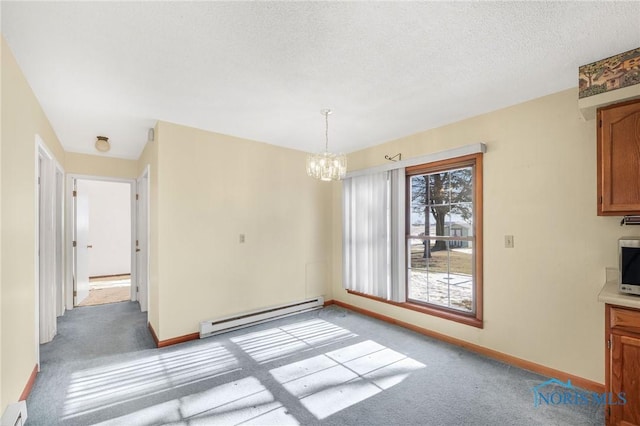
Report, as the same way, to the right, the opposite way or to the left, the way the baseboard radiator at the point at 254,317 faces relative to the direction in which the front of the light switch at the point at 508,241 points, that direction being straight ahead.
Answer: to the left

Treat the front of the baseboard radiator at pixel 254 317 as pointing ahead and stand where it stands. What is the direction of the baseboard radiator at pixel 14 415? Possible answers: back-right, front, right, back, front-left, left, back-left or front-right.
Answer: right

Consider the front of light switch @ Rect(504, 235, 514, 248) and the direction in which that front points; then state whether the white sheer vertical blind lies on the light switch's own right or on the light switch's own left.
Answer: on the light switch's own right

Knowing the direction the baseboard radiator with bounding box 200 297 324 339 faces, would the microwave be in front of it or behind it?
in front

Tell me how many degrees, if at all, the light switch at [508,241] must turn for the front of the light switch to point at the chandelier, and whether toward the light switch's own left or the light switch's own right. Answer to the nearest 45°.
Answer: approximately 45° to the light switch's own right

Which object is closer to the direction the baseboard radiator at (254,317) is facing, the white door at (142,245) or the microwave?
the microwave

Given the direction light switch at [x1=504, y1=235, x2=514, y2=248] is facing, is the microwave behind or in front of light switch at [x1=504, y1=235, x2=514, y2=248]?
in front

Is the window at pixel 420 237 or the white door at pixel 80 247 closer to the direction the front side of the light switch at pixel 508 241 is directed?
the white door

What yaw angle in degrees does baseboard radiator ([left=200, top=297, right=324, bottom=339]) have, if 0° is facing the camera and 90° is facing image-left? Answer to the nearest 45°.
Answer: approximately 315°

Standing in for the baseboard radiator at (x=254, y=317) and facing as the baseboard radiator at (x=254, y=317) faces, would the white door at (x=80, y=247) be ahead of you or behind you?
behind

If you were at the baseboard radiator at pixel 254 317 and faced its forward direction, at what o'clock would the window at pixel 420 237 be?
The window is roughly at 11 o'clock from the baseboard radiator.

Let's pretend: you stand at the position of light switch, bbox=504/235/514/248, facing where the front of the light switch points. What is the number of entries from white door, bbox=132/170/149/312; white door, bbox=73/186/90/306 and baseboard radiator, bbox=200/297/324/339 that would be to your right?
3

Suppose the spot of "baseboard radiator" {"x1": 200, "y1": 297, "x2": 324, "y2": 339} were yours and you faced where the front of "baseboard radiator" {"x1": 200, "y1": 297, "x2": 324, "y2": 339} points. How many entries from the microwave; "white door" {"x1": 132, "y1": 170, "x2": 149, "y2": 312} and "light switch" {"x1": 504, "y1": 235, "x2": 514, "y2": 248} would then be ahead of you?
2
